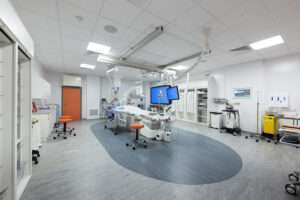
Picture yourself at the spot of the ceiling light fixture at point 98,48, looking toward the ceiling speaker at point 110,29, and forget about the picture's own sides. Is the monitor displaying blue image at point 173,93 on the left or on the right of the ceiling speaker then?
left

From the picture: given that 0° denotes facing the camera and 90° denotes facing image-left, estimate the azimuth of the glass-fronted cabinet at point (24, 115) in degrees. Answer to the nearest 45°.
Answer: approximately 270°

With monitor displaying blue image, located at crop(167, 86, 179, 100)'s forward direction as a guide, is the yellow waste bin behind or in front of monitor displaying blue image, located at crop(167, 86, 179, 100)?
behind

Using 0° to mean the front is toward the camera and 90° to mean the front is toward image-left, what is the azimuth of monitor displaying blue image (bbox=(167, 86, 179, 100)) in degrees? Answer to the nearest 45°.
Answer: approximately 45°

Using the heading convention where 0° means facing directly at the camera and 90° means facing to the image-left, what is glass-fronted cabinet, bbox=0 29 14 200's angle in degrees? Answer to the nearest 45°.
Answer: approximately 270°

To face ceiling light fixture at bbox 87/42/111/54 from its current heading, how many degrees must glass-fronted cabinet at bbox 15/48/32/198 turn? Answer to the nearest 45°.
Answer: approximately 45° to its left

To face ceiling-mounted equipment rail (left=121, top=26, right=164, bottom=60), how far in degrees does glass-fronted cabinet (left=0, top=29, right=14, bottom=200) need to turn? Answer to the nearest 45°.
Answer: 0° — it already faces it

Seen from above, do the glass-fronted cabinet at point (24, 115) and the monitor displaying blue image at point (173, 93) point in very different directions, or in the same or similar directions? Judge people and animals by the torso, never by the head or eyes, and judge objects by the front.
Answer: very different directions

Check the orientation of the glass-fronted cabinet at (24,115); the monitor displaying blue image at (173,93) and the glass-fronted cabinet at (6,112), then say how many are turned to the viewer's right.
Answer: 2

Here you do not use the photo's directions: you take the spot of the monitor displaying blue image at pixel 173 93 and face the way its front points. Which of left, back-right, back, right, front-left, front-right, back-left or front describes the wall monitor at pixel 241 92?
back

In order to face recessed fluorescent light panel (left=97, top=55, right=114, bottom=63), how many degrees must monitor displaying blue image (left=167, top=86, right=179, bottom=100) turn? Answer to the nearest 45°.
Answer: approximately 45° to its right

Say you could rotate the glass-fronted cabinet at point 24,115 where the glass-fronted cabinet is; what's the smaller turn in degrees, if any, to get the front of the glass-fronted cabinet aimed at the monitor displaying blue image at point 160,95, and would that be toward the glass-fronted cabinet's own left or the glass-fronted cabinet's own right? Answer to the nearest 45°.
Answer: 0° — it already faces it

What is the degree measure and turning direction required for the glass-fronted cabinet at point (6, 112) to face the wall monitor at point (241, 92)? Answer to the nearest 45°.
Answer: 0° — it already faces it
